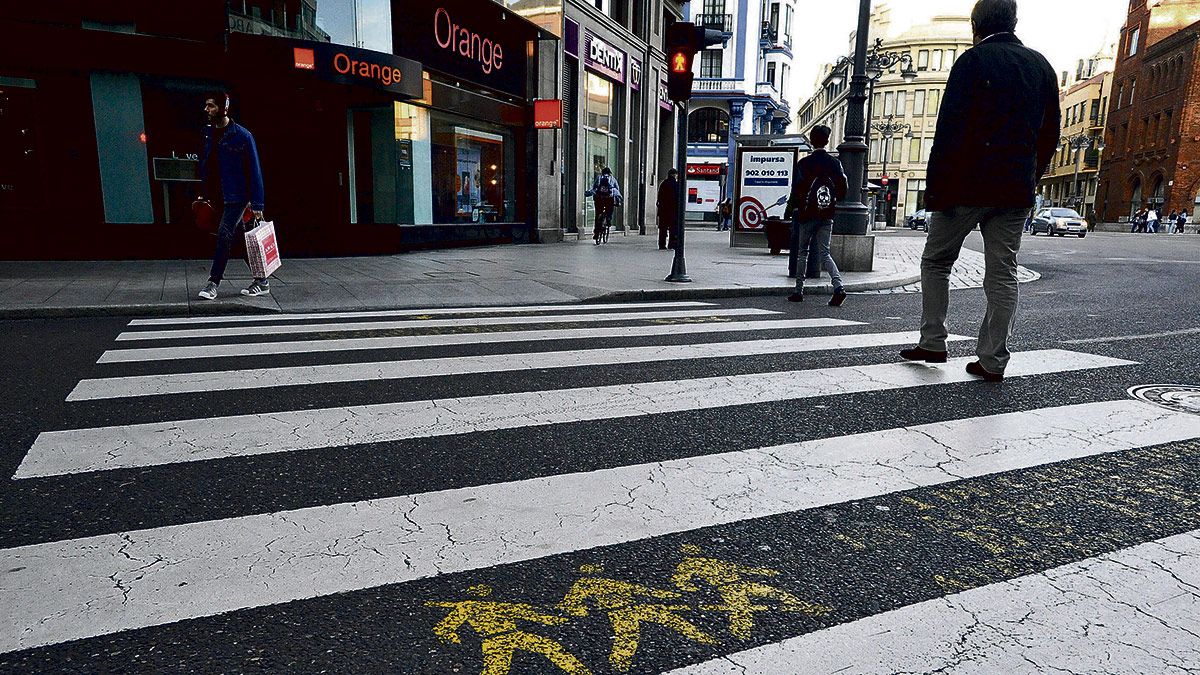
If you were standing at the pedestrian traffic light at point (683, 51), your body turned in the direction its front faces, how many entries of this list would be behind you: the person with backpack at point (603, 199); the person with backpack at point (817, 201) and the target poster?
2

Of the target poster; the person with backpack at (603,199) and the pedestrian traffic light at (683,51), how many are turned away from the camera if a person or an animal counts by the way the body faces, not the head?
1

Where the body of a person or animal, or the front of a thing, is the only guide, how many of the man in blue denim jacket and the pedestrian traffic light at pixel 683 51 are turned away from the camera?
0

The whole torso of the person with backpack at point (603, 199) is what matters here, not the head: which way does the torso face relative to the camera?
away from the camera

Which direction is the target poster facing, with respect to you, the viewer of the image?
facing the viewer

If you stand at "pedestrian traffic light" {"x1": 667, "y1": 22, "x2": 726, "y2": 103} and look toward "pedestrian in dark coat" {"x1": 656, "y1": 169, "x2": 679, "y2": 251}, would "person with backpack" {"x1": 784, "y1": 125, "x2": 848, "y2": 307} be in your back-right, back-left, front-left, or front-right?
back-right

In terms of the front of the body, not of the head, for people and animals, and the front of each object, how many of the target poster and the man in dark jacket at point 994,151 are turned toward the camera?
1

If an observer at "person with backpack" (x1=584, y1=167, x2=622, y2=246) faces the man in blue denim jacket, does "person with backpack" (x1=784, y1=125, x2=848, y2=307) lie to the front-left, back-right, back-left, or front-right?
front-left

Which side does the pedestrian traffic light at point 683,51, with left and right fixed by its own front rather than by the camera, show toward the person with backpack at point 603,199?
back

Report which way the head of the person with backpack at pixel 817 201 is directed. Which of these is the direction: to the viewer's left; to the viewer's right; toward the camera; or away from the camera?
away from the camera

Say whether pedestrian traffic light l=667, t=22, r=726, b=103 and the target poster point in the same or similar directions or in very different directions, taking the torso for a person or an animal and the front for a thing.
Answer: same or similar directions

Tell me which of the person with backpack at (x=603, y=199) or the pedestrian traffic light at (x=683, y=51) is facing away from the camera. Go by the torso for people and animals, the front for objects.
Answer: the person with backpack

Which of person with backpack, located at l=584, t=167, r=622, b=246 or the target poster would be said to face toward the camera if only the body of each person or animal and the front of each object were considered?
the target poster

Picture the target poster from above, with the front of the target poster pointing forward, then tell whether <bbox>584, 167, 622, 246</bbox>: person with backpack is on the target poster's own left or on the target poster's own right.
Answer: on the target poster's own right

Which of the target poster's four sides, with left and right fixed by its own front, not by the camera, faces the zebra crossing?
front

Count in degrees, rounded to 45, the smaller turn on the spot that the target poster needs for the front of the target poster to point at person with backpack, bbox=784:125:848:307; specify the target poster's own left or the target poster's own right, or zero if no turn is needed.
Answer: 0° — it already faces them

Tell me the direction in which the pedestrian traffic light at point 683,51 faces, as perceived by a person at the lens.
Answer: facing the viewer

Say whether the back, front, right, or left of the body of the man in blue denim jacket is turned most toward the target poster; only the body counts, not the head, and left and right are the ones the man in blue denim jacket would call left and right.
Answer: back

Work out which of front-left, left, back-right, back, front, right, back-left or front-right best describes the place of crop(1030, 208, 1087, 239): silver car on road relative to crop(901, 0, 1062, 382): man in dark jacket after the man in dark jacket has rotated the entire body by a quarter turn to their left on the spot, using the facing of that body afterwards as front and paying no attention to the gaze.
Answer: back-right
